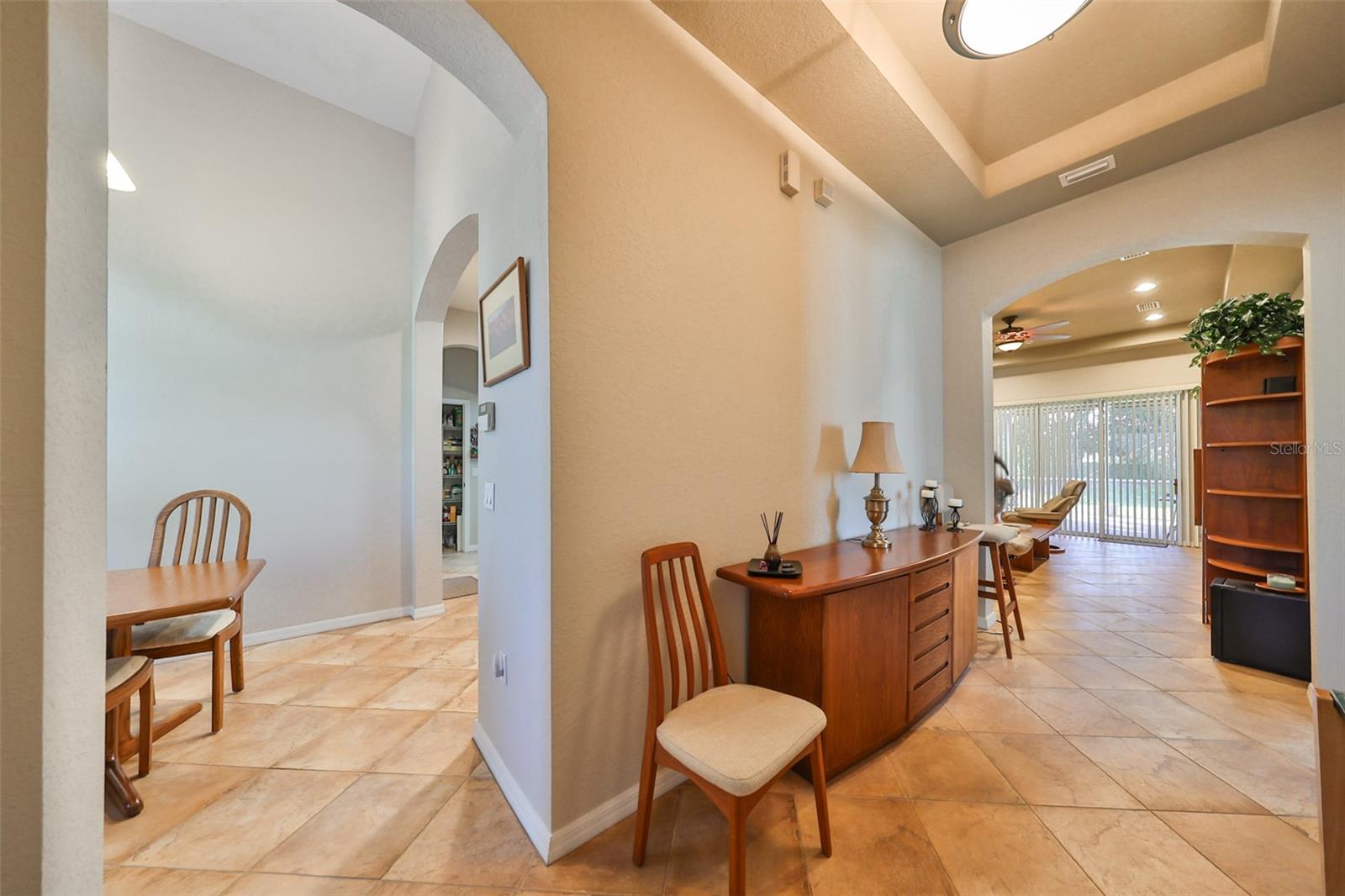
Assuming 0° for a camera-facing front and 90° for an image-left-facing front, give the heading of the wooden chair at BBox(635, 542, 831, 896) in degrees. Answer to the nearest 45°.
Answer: approximately 315°

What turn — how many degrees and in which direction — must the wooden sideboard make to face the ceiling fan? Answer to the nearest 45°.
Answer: approximately 90° to its left

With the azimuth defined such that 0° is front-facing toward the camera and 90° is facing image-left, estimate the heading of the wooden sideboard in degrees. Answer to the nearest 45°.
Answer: approximately 315°

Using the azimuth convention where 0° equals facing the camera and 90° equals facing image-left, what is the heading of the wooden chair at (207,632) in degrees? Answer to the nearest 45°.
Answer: approximately 45°

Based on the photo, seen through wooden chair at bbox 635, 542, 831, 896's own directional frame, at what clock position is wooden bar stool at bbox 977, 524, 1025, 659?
wooden bar stool at bbox 977, 524, 1025, 659 is roughly at 9 o'clock from wooden chair at bbox 635, 542, 831, 896.

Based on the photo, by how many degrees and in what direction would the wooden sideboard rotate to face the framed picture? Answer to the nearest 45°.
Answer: approximately 90° to its right

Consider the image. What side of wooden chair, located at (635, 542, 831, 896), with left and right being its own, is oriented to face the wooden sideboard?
left
